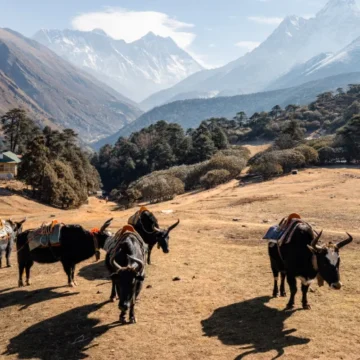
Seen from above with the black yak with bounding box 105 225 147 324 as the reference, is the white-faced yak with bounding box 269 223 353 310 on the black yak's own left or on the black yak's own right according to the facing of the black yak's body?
on the black yak's own left

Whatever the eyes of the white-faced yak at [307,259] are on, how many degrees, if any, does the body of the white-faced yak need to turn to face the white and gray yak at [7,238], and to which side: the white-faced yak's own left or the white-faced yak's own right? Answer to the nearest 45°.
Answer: approximately 135° to the white-faced yak's own right

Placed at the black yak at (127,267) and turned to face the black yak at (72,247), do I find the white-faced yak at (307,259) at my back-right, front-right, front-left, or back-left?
back-right

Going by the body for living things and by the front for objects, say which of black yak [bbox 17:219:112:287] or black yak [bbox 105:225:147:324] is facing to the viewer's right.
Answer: black yak [bbox 17:219:112:287]

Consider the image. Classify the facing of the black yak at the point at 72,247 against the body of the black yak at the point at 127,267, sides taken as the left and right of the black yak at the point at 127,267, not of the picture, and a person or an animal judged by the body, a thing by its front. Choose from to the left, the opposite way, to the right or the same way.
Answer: to the left

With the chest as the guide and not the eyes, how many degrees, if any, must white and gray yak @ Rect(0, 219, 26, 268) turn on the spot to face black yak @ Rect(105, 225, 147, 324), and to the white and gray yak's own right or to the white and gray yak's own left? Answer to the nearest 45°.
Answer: approximately 90° to the white and gray yak's own right

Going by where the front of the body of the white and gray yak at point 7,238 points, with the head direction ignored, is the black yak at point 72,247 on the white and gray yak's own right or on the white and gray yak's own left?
on the white and gray yak's own right

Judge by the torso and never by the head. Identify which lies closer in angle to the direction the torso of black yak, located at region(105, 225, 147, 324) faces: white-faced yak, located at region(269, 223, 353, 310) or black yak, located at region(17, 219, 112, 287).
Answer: the white-faced yak

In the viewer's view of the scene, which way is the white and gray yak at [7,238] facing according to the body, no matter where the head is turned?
to the viewer's right

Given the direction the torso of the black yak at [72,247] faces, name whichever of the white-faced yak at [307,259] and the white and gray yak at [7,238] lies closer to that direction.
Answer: the white-faced yak

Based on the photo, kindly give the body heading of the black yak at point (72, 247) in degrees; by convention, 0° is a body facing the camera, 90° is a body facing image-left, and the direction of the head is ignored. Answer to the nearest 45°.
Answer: approximately 270°
